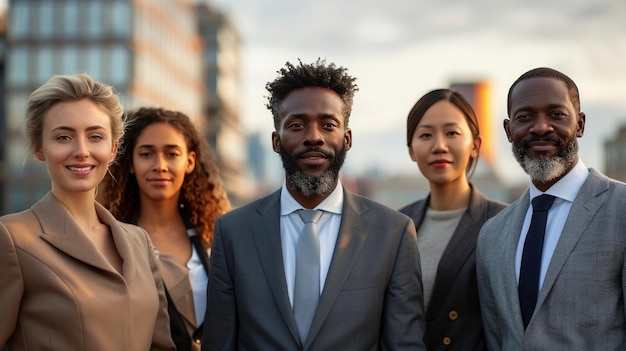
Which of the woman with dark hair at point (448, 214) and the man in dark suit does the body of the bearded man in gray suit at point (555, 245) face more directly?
the man in dark suit

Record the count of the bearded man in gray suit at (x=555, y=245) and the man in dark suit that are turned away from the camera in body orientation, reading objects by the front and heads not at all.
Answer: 0

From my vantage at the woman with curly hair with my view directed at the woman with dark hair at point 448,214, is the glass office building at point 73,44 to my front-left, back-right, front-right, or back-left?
back-left

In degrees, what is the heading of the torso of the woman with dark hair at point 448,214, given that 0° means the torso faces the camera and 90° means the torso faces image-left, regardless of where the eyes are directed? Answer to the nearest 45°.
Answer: approximately 45°

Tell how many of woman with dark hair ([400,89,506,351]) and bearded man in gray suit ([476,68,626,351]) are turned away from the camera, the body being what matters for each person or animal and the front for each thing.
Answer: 0

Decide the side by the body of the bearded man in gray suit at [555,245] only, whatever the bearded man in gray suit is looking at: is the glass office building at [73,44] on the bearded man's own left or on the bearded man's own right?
on the bearded man's own right

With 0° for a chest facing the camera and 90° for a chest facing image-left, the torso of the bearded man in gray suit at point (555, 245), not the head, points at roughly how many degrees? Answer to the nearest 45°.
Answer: approximately 45°

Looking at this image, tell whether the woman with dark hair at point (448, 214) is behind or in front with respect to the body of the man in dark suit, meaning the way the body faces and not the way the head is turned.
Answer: behind

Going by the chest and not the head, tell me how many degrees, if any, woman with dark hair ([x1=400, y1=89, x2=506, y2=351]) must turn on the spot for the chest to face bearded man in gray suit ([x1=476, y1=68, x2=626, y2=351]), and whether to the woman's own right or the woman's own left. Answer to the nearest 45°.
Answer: approximately 90° to the woman's own left

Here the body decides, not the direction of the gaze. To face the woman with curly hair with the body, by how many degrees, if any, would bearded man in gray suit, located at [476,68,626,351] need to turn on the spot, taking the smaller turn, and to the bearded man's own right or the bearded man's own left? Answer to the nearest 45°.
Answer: approximately 45° to the bearded man's own right

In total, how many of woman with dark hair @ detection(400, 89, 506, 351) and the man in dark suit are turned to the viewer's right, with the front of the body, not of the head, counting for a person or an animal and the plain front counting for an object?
0

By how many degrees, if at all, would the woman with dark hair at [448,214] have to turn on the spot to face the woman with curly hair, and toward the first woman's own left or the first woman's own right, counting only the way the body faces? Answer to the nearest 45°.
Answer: approximately 45° to the first woman's own right
